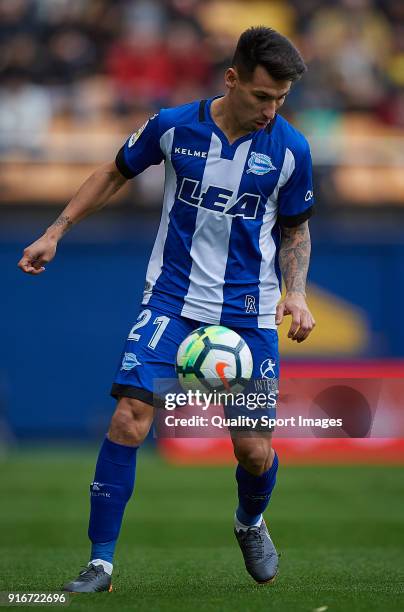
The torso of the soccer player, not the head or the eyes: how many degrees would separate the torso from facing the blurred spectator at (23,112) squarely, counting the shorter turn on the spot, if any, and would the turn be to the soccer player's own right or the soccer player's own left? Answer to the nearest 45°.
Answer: approximately 180°

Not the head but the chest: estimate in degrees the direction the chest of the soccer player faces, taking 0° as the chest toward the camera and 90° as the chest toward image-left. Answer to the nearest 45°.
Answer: approximately 0°
